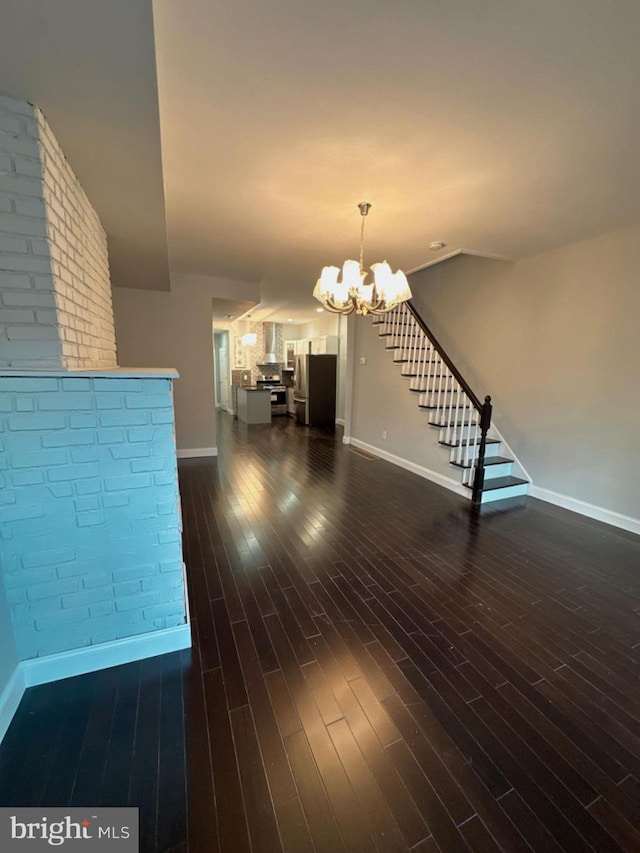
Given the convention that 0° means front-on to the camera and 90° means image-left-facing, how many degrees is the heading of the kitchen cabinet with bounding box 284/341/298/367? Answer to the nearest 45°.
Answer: approximately 0°

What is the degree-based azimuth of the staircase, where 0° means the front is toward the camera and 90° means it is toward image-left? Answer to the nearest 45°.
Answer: approximately 315°

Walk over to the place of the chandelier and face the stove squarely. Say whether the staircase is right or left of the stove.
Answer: right

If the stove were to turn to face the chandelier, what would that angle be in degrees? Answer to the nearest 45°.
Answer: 0° — it already faces it

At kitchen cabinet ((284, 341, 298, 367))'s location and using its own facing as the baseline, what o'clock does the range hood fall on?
The range hood is roughly at 3 o'clock from the kitchen cabinet.

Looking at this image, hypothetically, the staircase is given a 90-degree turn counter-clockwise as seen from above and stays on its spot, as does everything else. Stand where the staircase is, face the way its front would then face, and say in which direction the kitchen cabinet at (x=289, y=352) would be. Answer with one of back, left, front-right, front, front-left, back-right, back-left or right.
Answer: left

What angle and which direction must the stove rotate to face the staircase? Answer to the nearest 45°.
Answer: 0° — it already faces it

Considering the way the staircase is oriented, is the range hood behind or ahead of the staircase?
behind

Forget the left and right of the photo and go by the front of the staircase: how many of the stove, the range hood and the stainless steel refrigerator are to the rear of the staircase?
3

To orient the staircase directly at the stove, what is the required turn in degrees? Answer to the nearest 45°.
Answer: approximately 180°

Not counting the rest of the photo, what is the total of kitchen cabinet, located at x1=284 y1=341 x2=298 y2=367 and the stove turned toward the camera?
2
